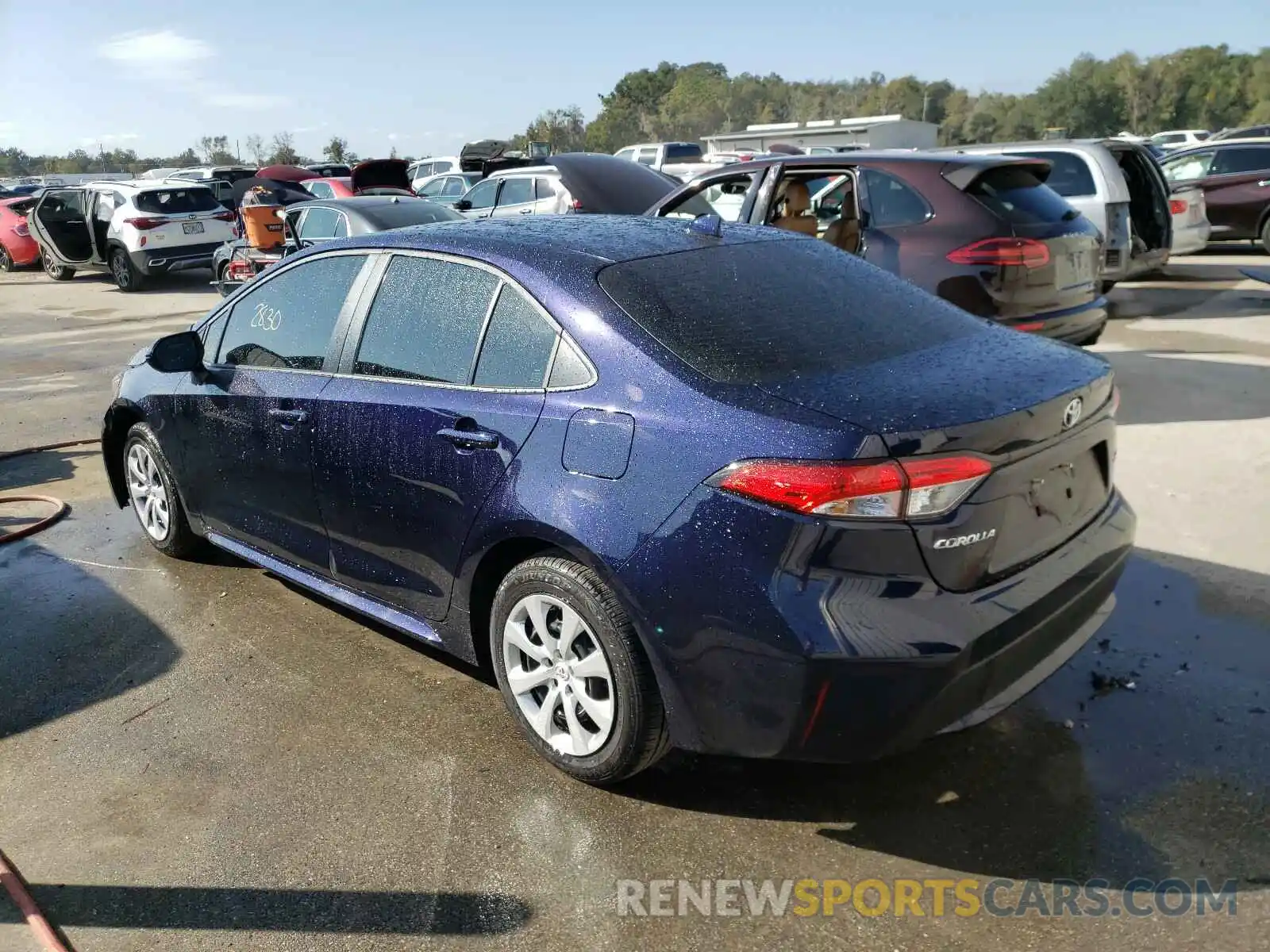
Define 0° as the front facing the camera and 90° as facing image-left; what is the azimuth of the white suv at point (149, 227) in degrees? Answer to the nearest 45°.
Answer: approximately 135°

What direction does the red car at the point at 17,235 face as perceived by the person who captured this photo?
facing away from the viewer and to the left of the viewer

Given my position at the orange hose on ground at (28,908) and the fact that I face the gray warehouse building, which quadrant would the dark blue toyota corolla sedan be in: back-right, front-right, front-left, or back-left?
front-right

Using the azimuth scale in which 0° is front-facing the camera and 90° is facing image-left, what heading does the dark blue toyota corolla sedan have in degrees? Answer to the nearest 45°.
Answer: approximately 135°

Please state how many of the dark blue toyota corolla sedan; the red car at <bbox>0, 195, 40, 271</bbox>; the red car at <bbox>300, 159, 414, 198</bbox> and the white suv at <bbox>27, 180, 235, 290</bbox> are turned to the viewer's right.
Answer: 0

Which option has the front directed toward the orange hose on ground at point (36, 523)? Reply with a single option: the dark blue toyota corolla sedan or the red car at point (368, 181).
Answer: the dark blue toyota corolla sedan

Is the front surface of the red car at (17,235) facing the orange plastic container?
no

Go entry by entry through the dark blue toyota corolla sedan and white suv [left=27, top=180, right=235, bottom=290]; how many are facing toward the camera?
0

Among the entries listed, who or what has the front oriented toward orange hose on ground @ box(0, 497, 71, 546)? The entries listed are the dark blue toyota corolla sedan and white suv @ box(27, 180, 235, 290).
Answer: the dark blue toyota corolla sedan

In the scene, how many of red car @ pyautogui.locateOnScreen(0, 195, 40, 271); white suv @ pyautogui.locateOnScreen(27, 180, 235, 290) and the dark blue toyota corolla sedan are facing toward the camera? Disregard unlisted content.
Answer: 0

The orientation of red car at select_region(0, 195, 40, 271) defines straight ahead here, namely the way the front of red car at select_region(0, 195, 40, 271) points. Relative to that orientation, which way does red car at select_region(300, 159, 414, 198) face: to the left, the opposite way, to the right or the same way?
the same way

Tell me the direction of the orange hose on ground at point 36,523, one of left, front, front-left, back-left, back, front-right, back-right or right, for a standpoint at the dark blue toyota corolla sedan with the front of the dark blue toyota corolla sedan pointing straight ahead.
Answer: front

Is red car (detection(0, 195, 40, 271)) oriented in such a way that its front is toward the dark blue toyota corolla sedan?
no

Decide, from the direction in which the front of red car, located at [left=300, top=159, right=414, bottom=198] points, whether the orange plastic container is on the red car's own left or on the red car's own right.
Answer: on the red car's own left

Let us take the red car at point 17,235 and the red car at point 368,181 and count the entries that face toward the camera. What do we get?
0

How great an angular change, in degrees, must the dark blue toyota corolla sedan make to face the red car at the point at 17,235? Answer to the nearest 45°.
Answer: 0° — it already faces it
